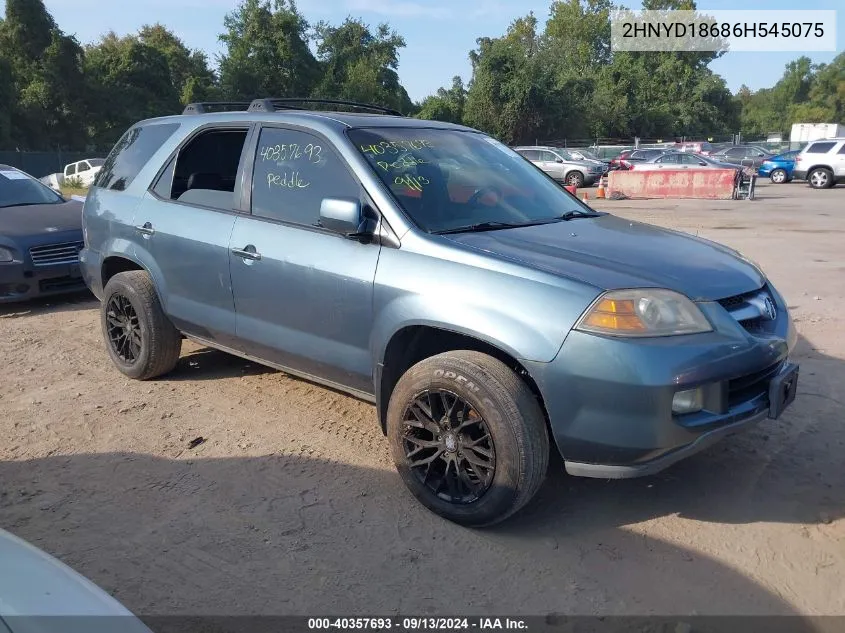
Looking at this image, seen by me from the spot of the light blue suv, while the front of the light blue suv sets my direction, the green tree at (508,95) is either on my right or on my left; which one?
on my left

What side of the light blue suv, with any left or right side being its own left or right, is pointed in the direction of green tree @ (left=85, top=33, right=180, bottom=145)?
back
